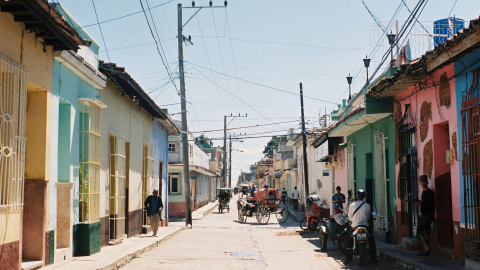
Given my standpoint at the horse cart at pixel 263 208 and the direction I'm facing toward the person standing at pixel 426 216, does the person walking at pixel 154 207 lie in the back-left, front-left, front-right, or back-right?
front-right

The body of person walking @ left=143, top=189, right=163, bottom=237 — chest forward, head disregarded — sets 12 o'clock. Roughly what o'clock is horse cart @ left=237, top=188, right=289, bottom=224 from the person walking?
The horse cart is roughly at 7 o'clock from the person walking.

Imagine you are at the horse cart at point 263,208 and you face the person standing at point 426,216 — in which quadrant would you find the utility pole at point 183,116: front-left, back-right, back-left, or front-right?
front-right

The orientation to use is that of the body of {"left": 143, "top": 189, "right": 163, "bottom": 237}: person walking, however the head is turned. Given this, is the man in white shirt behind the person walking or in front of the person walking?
in front

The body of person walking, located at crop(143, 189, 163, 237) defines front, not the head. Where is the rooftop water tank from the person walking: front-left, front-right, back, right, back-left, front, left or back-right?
front-left

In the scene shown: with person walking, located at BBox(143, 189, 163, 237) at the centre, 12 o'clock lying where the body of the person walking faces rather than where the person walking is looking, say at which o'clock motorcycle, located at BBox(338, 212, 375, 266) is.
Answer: The motorcycle is roughly at 11 o'clock from the person walking.

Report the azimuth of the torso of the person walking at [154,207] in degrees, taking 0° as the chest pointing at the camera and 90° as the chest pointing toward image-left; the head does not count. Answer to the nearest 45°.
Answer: approximately 0°
